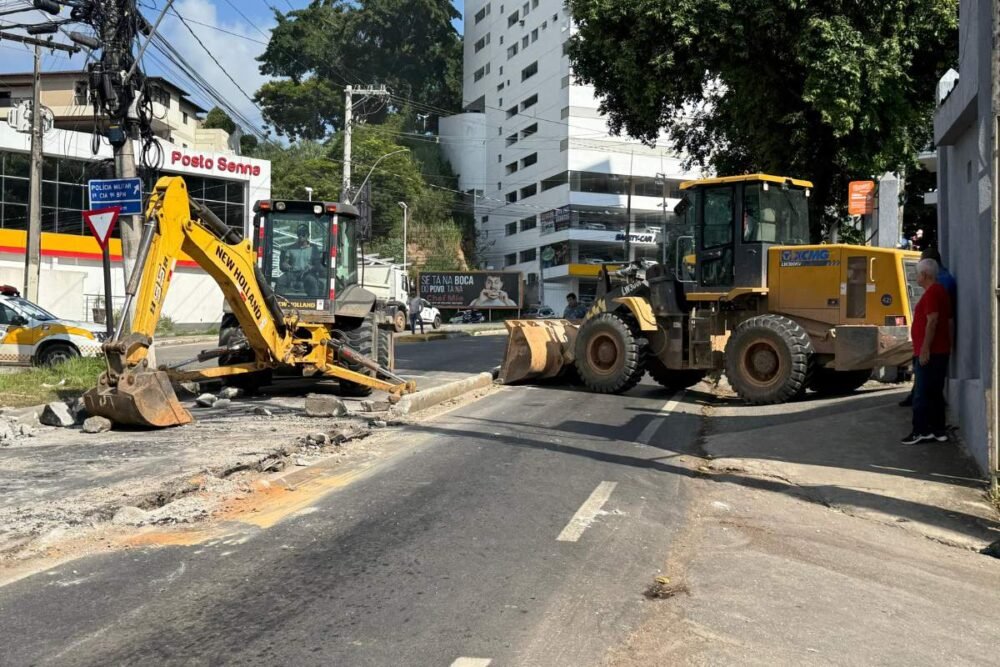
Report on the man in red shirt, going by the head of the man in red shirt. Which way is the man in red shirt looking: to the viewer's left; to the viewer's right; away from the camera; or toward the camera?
to the viewer's left

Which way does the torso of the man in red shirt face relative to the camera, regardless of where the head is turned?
to the viewer's left

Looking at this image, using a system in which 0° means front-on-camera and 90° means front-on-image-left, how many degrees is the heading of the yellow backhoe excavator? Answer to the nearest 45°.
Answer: approximately 225°

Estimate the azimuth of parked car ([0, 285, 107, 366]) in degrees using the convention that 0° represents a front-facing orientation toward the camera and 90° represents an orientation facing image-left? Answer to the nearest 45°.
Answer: approximately 270°

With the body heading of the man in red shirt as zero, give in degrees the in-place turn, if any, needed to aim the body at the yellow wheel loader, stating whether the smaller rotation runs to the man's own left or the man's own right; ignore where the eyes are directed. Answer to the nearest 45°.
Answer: approximately 45° to the man's own right

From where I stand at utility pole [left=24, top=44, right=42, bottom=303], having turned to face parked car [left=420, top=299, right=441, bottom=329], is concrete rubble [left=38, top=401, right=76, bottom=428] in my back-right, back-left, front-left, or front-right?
back-right

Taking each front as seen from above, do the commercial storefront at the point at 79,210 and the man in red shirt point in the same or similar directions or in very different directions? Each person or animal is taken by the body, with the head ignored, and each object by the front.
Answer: very different directions

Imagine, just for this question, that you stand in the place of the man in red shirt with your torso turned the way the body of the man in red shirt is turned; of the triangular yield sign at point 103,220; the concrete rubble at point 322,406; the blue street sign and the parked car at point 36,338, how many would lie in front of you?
4

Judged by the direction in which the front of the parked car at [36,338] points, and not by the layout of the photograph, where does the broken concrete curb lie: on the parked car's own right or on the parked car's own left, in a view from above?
on the parked car's own right

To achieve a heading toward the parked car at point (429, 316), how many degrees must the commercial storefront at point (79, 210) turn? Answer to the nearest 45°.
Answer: approximately 45° to its left

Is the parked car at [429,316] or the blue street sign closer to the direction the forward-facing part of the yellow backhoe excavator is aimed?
the parked car
